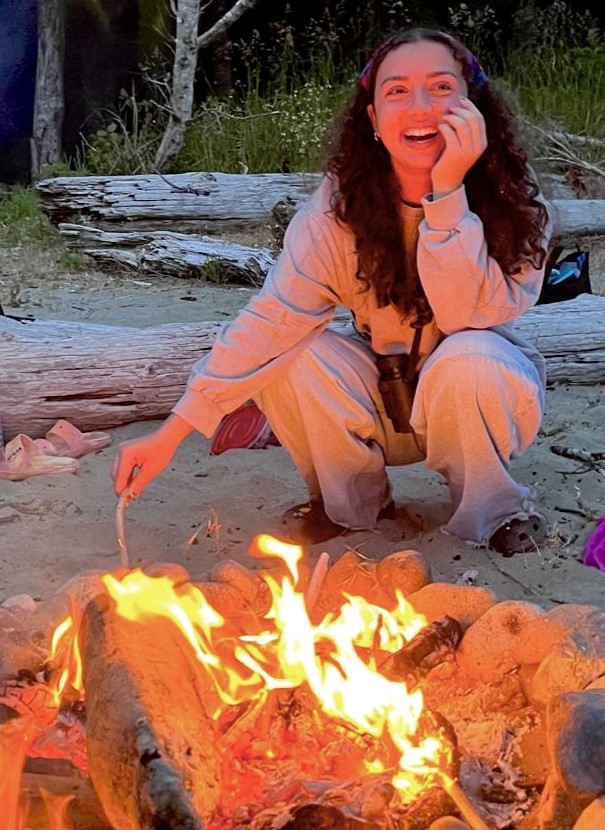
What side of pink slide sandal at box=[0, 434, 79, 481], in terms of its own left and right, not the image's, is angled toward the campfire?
left

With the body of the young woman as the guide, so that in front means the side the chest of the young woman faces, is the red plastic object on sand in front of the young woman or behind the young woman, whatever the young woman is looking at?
behind

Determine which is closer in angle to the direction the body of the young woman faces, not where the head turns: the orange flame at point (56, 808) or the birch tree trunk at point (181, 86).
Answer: the orange flame

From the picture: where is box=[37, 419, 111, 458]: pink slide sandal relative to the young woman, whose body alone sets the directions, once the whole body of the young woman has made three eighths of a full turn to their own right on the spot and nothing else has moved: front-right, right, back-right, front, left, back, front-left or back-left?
front

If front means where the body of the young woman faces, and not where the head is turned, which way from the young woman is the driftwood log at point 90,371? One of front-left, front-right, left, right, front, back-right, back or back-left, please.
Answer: back-right

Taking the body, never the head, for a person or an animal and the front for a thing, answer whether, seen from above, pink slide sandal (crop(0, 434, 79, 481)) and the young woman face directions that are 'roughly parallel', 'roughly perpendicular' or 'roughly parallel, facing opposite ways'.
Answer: roughly perpendicular

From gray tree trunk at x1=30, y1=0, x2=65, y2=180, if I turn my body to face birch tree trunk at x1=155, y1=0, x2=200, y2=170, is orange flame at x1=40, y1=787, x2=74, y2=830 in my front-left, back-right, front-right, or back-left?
front-right

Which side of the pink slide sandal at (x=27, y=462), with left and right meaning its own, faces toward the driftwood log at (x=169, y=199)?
right

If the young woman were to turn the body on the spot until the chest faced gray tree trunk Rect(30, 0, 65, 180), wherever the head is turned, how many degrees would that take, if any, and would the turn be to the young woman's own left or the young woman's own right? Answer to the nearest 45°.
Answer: approximately 180°

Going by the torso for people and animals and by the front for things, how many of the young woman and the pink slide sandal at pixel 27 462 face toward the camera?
1

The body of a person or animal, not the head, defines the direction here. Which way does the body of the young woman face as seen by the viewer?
toward the camera

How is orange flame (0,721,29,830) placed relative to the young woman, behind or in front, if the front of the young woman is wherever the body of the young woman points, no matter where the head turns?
in front
